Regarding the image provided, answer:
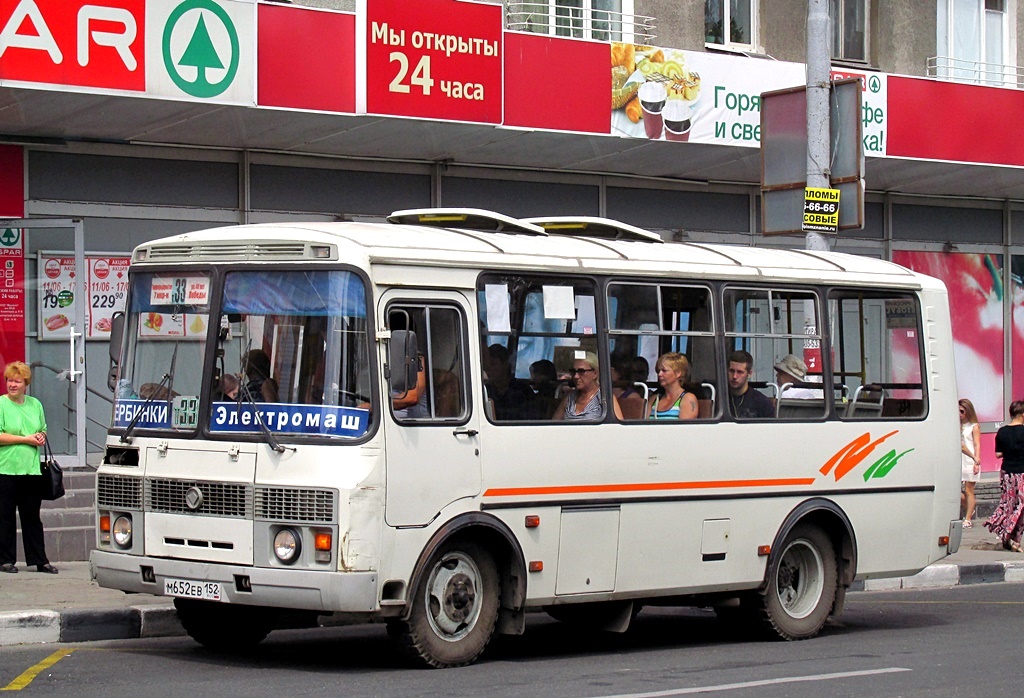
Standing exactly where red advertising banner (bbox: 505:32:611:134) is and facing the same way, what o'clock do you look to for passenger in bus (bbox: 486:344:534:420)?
The passenger in bus is roughly at 12 o'clock from the red advertising banner.

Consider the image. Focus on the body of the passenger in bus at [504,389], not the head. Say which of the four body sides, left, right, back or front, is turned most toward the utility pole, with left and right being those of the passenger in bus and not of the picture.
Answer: back

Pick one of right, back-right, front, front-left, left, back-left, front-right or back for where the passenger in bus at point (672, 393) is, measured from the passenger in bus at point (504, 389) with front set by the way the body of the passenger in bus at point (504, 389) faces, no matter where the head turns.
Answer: back

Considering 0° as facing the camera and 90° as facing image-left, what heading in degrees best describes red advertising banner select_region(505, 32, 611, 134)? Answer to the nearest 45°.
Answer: approximately 0°

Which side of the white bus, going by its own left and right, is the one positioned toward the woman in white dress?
back

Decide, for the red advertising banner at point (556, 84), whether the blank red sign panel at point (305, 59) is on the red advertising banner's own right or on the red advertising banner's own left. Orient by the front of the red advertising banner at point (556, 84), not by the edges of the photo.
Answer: on the red advertising banner's own right

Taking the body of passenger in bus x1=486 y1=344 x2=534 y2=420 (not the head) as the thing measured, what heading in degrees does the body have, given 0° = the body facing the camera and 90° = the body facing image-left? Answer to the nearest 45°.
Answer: approximately 45°

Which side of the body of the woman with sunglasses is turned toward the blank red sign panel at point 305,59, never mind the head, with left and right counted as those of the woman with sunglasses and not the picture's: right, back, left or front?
right

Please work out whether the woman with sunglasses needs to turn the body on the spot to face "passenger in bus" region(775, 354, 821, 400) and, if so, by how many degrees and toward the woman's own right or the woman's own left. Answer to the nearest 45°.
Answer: approximately 180°

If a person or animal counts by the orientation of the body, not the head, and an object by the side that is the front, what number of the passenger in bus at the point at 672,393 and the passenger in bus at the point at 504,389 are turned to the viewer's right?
0

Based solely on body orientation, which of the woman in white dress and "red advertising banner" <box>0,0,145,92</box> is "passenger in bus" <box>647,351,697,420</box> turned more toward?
the red advertising banner
